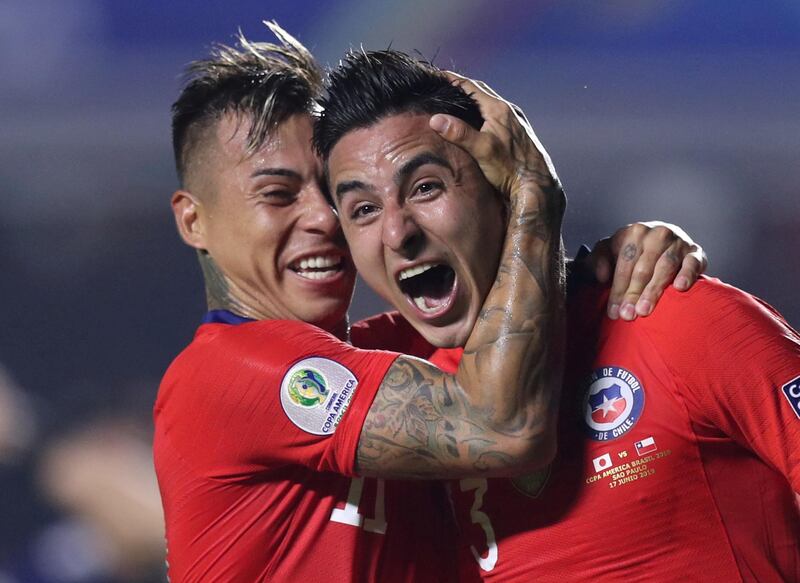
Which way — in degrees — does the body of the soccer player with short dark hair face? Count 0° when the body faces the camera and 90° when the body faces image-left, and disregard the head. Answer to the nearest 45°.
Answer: approximately 45°

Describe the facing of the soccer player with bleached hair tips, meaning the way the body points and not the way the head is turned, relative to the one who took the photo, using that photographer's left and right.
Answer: facing the viewer and to the right of the viewer

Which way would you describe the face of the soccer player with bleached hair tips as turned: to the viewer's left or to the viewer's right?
to the viewer's right
